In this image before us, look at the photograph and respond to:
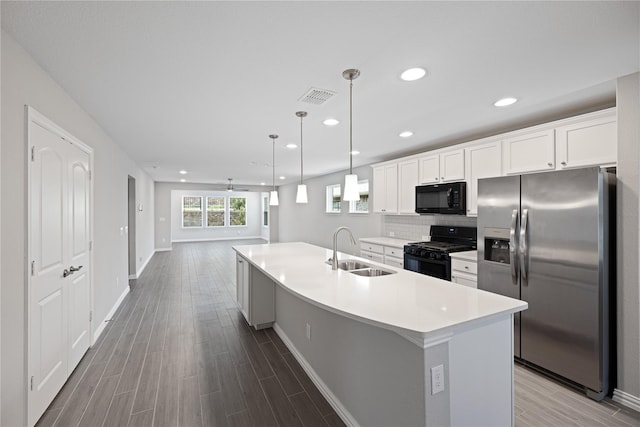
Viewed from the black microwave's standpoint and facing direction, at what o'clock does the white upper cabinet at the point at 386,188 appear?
The white upper cabinet is roughly at 3 o'clock from the black microwave.

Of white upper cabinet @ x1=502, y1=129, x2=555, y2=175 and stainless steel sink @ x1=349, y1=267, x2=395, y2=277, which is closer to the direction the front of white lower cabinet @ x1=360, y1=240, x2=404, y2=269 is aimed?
the stainless steel sink

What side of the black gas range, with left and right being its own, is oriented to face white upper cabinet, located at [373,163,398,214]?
right

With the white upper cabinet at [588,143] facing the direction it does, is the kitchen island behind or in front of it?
in front

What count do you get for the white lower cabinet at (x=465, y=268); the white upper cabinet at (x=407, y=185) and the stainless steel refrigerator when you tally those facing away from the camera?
0

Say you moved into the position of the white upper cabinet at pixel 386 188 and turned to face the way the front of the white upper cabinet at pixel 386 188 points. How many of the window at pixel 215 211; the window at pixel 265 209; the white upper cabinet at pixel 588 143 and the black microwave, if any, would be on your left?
2

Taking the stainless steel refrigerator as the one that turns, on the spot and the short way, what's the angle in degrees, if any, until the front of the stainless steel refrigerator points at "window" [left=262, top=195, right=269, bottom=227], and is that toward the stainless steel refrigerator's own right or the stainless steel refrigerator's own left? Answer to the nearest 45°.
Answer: approximately 90° to the stainless steel refrigerator's own right

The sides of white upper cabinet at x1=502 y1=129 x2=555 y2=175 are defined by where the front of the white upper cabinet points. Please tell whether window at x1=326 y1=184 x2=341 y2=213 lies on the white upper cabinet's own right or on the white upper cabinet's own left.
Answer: on the white upper cabinet's own right

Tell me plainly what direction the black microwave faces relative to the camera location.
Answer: facing the viewer and to the left of the viewer

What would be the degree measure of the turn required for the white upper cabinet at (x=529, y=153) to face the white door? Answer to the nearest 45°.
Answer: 0° — it already faces it
